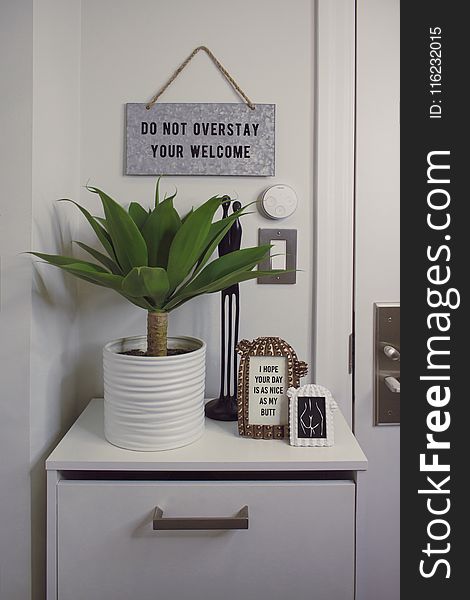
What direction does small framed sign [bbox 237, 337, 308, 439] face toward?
toward the camera

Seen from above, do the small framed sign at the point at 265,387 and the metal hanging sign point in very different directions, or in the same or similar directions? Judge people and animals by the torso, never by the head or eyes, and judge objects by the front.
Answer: same or similar directions

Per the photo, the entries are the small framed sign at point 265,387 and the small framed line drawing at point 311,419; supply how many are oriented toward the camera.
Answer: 2

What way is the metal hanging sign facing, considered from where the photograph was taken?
facing the viewer

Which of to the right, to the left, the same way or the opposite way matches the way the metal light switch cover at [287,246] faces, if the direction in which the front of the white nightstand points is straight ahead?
the same way

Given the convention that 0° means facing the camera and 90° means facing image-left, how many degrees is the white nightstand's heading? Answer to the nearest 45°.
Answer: approximately 0°

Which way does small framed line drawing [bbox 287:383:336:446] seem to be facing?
toward the camera

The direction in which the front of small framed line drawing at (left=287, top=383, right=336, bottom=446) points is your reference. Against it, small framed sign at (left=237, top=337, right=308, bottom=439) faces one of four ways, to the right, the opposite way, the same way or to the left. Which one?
the same way
